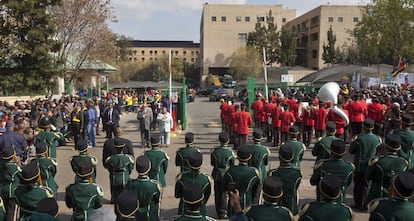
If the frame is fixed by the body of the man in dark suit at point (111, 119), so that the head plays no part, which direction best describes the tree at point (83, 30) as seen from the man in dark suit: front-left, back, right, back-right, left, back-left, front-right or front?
back

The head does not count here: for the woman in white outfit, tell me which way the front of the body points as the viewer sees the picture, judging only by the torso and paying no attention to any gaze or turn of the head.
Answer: toward the camera

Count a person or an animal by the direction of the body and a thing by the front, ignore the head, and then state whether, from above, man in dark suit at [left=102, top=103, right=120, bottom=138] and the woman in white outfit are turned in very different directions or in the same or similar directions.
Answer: same or similar directions

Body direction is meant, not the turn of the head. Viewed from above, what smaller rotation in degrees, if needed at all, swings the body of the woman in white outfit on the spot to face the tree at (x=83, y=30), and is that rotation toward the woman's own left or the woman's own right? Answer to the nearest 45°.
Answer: approximately 180°

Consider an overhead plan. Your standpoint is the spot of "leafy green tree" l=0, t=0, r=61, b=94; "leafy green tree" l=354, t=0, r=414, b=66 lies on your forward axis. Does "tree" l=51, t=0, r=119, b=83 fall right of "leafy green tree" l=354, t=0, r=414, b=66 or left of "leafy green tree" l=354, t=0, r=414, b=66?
left

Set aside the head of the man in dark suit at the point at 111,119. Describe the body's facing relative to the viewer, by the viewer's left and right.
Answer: facing the viewer

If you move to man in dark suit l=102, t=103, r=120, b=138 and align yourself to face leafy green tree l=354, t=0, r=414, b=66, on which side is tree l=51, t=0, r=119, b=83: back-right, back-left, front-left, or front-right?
front-left

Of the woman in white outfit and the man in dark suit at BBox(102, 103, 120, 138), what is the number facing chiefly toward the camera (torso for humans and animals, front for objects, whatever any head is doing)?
2

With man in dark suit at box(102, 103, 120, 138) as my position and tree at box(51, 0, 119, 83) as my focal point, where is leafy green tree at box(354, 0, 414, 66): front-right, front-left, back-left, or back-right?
front-right

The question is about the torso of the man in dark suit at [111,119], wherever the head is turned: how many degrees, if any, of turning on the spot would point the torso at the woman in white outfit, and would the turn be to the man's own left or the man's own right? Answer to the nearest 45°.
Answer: approximately 45° to the man's own left

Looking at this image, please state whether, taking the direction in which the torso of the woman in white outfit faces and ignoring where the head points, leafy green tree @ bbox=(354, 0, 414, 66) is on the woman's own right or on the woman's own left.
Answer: on the woman's own left

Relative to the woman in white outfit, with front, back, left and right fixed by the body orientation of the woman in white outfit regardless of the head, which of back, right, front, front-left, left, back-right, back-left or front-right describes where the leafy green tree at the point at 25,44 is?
back-right

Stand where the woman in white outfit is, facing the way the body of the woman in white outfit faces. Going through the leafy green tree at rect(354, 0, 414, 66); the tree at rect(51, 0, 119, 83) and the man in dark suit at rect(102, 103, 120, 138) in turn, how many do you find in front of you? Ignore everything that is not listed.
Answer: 0
